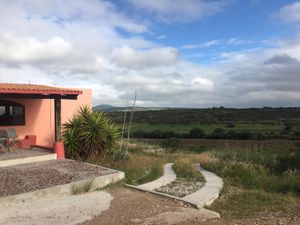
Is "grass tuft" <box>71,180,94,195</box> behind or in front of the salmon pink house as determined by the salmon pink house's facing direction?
in front

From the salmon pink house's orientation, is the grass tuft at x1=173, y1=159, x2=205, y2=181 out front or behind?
out front

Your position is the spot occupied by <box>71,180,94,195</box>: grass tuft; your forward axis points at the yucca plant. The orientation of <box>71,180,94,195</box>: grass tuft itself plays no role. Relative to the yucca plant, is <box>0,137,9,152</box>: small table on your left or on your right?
left

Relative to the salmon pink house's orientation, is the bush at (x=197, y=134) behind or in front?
behind

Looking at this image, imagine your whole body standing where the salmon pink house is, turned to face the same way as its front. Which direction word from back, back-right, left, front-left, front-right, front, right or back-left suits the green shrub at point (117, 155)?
front-left

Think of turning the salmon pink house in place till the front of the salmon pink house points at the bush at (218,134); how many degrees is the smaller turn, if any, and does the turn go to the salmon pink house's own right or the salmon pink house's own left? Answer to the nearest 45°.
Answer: approximately 135° to the salmon pink house's own left

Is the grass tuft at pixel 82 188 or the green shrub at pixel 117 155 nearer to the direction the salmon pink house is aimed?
the grass tuft

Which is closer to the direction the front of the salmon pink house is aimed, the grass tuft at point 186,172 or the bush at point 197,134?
the grass tuft

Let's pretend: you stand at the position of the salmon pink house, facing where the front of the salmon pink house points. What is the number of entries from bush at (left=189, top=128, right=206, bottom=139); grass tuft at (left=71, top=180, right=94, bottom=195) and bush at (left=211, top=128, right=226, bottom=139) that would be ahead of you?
1

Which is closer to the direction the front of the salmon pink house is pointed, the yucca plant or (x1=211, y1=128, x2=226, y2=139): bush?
the yucca plant

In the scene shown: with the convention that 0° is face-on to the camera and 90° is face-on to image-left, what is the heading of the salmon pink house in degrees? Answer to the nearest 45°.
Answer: approximately 0°
